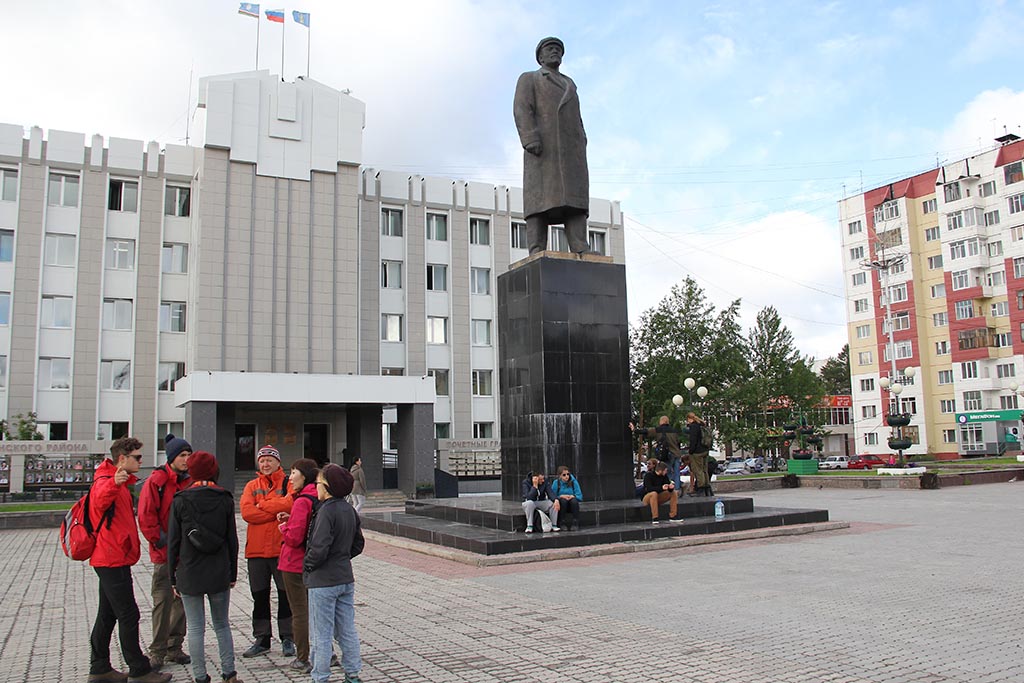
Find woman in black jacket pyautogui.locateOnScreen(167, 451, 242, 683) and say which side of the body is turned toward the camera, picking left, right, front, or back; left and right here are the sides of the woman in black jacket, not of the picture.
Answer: back

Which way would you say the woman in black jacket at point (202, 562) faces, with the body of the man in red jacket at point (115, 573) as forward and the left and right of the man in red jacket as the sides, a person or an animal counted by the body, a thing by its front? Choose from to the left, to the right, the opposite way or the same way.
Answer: to the left

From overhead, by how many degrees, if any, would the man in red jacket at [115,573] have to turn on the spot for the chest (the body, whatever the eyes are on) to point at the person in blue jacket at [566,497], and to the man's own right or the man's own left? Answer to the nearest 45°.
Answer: approximately 45° to the man's own left

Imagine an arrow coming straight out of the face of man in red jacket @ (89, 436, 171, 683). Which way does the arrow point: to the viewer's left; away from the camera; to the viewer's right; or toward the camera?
to the viewer's right

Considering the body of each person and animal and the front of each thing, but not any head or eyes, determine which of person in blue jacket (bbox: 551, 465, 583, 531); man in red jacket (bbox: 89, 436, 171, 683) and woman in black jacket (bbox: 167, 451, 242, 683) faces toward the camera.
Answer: the person in blue jacket

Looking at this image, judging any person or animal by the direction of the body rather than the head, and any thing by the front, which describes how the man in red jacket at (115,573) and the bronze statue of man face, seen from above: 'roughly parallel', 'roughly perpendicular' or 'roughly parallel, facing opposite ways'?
roughly perpendicular

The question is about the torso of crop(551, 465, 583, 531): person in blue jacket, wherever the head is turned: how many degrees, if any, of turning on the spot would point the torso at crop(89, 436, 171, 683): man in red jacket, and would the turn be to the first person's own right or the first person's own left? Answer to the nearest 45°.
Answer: approximately 45° to the first person's own right

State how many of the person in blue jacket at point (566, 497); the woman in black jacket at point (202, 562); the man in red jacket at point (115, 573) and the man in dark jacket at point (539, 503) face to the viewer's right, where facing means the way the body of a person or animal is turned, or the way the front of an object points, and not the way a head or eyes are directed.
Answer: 1

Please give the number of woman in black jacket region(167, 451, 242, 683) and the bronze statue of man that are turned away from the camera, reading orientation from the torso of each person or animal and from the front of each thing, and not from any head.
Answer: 1

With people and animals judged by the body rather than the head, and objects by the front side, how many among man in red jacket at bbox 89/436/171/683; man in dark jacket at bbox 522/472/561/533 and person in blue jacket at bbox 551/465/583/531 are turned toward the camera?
2

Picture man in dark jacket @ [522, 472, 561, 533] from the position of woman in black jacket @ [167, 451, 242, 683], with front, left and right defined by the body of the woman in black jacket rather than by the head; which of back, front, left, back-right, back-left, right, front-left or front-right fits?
front-right

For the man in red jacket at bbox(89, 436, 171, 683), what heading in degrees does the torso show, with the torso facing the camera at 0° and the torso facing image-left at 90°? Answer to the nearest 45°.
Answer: approximately 270°
